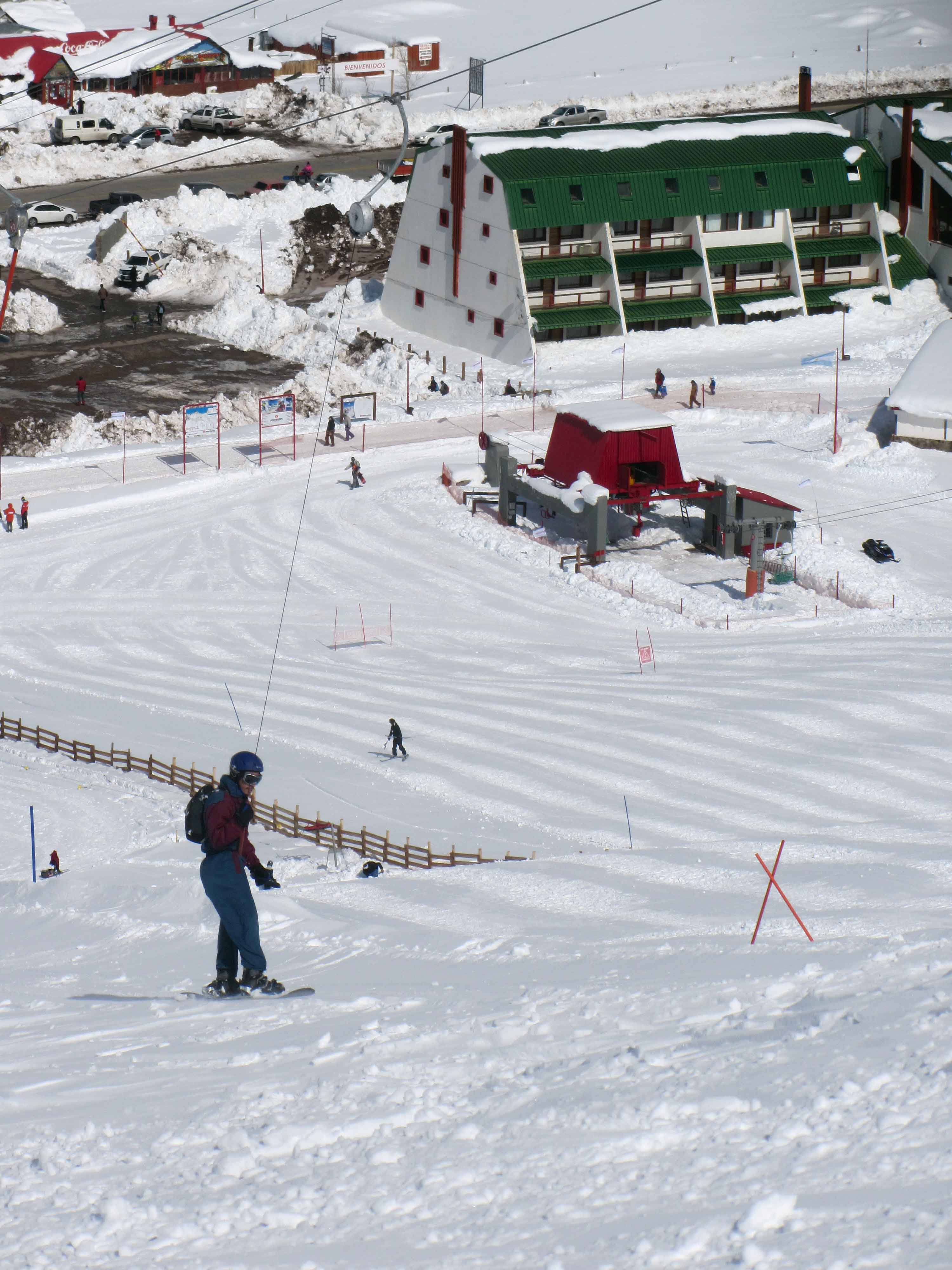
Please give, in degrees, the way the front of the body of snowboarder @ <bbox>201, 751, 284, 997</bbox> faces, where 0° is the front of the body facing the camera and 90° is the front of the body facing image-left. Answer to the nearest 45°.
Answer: approximately 270°

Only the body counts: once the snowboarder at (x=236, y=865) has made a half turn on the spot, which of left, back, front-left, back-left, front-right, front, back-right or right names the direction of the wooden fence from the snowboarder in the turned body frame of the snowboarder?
right

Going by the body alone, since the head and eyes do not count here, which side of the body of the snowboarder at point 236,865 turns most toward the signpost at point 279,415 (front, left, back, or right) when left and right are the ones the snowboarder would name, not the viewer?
left
